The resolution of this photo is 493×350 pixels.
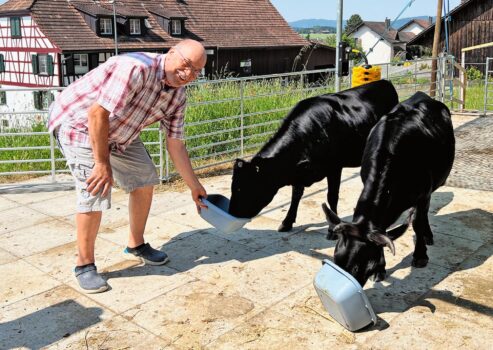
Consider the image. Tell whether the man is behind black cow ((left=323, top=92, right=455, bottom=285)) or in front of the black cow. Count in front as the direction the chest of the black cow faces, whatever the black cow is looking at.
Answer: in front

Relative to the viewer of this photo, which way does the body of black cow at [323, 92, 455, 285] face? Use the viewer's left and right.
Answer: facing the viewer and to the left of the viewer

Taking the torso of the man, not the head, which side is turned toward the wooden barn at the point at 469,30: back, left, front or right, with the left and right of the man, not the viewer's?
left

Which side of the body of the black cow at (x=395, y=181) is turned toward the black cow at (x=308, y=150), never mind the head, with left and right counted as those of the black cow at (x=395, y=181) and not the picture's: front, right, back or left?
right

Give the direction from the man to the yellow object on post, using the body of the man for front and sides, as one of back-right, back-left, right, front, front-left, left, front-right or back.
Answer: left

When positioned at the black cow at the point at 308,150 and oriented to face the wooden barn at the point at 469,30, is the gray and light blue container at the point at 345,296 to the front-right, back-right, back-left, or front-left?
back-right

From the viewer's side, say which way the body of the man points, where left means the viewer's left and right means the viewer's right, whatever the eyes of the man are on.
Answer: facing the viewer and to the right of the viewer

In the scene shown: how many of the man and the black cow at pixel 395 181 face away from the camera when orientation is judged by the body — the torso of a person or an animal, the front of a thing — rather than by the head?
0

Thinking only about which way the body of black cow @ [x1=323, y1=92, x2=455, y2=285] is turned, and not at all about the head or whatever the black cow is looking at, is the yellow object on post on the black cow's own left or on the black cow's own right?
on the black cow's own right

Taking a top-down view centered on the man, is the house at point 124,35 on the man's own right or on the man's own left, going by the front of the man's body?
on the man's own left

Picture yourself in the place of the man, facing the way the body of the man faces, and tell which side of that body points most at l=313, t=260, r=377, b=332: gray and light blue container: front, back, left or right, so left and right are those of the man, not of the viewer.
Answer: front

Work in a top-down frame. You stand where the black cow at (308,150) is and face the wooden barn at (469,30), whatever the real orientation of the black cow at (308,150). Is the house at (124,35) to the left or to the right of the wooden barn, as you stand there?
left

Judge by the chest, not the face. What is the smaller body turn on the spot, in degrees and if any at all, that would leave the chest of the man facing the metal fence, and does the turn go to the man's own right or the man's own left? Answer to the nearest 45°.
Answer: approximately 135° to the man's own left
